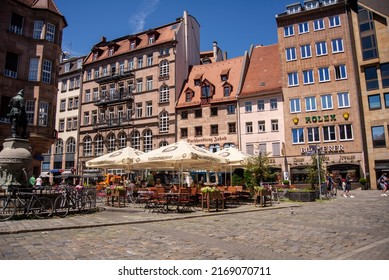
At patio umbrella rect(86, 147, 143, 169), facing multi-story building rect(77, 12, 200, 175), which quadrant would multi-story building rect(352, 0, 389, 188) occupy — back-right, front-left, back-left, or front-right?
front-right

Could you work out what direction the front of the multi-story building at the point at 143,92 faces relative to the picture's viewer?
facing the viewer and to the left of the viewer

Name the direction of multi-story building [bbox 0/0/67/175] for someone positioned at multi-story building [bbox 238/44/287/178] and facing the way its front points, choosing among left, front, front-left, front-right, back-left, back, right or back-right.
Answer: front-right

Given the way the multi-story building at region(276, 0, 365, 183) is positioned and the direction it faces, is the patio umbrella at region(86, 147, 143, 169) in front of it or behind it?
in front

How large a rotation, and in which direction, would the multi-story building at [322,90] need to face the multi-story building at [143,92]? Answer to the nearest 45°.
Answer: approximately 90° to its right

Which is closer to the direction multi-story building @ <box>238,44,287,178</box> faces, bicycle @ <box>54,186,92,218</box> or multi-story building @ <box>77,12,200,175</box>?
the bicycle

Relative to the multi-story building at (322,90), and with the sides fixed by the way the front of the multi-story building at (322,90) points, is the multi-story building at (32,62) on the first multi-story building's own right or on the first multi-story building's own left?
on the first multi-story building's own right

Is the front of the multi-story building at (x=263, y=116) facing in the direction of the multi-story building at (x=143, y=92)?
no

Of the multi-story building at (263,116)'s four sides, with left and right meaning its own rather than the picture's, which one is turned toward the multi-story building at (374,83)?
left

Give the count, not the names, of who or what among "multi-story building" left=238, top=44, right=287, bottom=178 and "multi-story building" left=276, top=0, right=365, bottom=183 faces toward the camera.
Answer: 2

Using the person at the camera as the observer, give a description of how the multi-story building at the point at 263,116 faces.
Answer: facing the viewer

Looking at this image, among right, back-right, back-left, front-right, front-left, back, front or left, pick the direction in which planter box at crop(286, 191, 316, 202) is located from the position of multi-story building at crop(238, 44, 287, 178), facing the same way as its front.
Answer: front

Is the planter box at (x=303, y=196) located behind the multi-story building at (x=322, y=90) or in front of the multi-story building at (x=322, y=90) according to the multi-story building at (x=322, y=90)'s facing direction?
in front

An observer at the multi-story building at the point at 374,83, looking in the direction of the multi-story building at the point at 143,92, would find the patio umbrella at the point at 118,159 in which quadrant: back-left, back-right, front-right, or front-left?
front-left

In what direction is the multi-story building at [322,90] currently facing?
toward the camera

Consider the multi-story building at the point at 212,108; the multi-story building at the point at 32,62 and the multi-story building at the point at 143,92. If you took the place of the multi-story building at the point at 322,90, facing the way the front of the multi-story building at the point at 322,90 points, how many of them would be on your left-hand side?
0

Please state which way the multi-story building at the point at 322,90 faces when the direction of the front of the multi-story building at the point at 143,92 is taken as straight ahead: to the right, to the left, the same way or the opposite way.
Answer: the same way

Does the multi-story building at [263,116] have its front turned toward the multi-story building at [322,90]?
no
